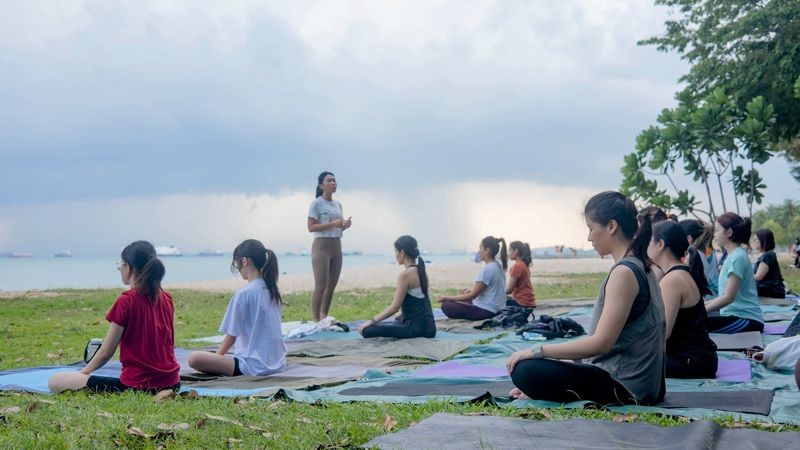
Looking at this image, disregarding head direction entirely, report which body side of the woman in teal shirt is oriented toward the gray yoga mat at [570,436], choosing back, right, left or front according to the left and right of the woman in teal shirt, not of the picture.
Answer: left

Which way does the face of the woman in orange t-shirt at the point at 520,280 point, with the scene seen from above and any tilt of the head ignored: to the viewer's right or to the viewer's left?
to the viewer's left

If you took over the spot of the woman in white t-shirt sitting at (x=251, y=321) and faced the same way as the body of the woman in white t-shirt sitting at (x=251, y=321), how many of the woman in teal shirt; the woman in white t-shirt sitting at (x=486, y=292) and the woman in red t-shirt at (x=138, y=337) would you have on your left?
1

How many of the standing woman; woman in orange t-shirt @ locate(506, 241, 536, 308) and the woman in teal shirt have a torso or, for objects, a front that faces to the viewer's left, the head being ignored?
2

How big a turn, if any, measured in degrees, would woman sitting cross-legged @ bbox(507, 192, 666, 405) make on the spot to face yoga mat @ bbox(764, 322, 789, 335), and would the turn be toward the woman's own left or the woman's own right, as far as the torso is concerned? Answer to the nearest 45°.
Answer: approximately 90° to the woman's own right

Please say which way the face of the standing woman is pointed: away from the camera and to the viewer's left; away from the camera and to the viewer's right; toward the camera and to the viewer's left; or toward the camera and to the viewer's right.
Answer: toward the camera and to the viewer's right

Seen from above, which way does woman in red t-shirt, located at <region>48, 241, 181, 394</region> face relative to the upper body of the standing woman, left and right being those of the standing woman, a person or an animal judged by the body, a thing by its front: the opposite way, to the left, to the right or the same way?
the opposite way

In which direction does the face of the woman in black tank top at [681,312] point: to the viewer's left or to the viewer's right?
to the viewer's left

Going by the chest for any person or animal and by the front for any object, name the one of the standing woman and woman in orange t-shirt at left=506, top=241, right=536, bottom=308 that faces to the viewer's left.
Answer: the woman in orange t-shirt

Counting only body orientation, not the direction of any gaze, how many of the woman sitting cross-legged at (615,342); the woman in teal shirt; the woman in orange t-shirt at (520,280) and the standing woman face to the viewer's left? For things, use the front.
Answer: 3

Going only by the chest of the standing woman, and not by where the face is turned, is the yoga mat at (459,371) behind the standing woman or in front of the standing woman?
in front

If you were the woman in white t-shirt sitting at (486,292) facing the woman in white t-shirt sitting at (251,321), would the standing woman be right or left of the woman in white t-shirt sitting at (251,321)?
right

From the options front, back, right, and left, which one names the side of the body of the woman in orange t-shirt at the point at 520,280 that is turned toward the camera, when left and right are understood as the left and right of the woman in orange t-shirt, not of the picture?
left

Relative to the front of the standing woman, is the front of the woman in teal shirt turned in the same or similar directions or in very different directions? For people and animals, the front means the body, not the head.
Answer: very different directions

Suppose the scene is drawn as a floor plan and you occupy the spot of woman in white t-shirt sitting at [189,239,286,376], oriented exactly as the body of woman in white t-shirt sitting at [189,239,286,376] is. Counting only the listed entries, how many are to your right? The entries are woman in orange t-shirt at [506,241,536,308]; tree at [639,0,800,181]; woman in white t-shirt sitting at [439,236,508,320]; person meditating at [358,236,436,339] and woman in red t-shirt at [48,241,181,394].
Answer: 4

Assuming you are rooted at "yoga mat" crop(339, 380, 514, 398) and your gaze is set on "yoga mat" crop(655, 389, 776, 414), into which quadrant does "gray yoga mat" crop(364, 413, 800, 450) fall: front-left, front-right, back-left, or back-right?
front-right
